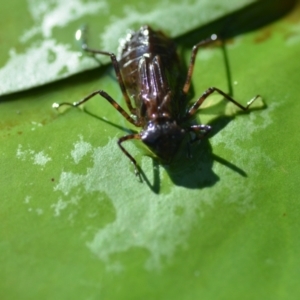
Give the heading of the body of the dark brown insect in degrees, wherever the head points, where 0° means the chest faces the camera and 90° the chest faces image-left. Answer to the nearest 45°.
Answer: approximately 0°
